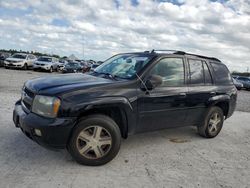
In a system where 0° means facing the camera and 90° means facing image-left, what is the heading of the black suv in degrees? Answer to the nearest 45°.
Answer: approximately 45°

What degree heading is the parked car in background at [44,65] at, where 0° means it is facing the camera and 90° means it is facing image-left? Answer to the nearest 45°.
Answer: approximately 45°

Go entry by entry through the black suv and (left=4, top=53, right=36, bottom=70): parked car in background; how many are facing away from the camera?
0

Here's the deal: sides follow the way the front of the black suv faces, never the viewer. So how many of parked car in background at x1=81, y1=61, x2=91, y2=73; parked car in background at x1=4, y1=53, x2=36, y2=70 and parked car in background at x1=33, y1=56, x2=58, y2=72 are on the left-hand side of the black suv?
0

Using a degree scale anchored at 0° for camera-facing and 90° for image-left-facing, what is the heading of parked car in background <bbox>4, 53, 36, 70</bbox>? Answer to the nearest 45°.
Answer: approximately 45°

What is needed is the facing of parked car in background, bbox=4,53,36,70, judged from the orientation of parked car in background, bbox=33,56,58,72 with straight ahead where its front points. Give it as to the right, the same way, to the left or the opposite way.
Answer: the same way

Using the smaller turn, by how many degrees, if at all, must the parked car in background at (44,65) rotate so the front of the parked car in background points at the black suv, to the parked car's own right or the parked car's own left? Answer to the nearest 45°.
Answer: approximately 45° to the parked car's own left

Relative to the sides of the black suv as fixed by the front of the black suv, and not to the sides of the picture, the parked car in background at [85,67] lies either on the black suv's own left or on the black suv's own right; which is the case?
on the black suv's own right

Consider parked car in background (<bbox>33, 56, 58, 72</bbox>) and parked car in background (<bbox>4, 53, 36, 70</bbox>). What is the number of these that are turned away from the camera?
0

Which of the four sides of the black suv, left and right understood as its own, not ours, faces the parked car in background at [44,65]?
right

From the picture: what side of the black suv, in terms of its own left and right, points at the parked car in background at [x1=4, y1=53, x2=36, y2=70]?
right

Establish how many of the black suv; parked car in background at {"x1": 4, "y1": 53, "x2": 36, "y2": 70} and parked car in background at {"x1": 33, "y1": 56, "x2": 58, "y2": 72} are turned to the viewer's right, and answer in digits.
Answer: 0
